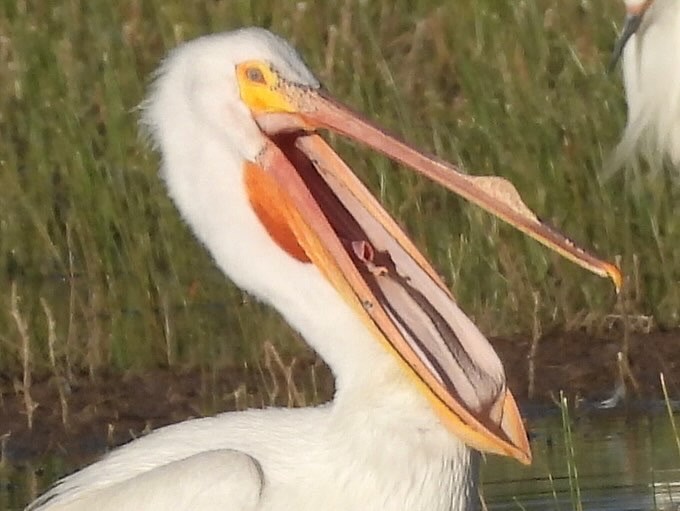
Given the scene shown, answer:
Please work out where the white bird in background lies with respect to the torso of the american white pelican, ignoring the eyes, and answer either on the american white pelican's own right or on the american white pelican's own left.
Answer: on the american white pelican's own left

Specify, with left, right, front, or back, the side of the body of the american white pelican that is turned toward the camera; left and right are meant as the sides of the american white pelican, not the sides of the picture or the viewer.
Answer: right
